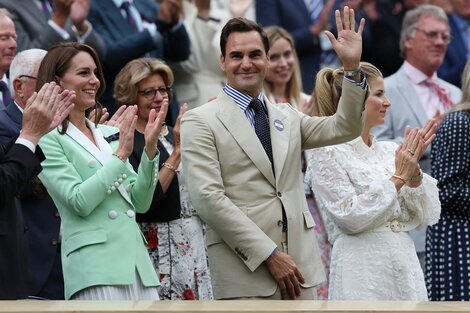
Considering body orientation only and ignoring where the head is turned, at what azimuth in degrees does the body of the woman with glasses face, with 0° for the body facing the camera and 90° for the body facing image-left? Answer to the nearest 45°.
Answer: approximately 315°

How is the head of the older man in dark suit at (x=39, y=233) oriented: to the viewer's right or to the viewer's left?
to the viewer's right

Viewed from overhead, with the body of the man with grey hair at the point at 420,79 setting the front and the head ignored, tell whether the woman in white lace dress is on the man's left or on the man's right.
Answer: on the man's right

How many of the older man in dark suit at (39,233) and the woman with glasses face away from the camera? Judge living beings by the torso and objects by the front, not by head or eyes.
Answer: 0

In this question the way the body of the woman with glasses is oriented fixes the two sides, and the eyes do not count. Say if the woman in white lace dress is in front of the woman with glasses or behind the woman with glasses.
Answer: in front

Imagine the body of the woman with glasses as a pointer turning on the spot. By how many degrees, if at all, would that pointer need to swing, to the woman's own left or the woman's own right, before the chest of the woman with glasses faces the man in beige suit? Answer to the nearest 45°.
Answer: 0° — they already face them

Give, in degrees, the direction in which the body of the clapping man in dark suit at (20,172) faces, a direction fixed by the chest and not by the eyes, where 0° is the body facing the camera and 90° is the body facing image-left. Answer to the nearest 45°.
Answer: approximately 270°

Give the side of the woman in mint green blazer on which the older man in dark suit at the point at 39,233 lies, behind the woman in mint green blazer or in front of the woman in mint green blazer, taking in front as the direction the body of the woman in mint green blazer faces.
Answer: behind

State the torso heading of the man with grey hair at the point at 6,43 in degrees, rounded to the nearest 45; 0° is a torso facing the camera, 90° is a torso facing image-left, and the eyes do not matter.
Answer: approximately 315°

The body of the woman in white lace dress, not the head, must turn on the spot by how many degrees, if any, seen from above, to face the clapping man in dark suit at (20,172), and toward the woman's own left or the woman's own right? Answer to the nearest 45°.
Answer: approximately 90° to the woman's own right
